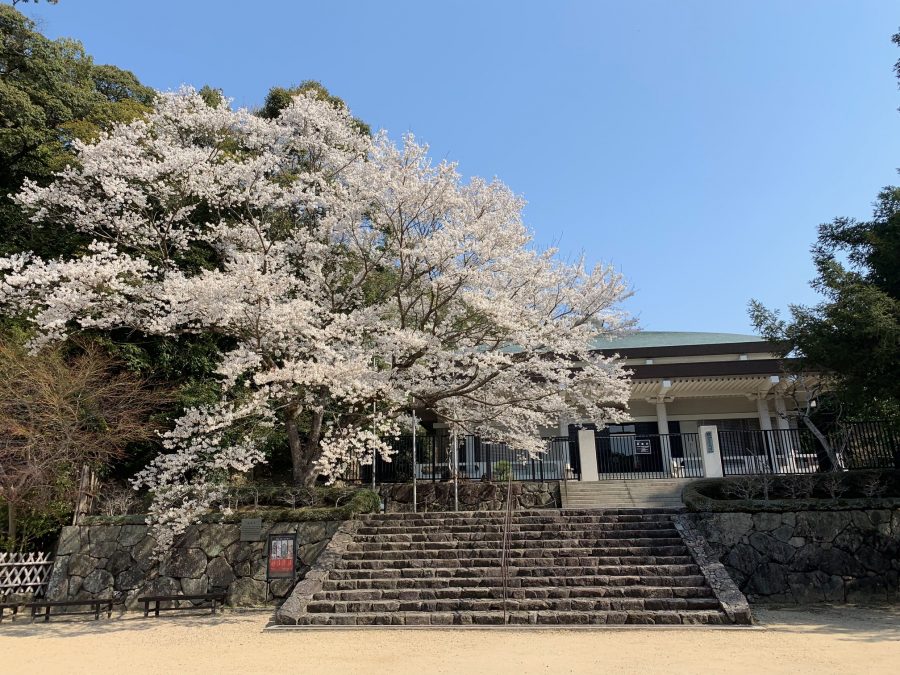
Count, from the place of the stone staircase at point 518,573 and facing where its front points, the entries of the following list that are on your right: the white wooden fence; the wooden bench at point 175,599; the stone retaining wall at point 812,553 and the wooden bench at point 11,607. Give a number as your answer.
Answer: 3

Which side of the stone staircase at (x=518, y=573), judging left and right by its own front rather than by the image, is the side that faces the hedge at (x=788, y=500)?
left

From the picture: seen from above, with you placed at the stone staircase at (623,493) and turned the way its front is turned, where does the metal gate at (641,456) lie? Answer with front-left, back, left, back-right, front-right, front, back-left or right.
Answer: back

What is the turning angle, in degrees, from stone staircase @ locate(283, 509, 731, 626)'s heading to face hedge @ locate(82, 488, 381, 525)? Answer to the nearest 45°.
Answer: approximately 90° to its right

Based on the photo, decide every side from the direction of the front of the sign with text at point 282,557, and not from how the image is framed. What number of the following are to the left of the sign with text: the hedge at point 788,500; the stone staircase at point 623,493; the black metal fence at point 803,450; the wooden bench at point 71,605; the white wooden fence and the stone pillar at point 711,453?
4

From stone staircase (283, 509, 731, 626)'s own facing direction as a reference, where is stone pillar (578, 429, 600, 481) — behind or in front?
behind

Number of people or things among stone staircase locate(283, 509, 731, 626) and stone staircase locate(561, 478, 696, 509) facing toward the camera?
2

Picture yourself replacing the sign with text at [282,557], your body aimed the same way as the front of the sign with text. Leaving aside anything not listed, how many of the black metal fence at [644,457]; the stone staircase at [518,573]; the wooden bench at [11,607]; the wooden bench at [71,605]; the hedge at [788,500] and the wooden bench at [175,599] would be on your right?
3

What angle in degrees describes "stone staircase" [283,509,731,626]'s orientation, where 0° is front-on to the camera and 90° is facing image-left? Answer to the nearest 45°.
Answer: approximately 0°

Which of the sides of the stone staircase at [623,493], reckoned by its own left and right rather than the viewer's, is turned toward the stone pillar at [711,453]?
left

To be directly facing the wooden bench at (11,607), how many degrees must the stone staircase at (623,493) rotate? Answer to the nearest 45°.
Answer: approximately 45° to its right
